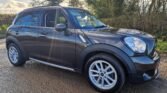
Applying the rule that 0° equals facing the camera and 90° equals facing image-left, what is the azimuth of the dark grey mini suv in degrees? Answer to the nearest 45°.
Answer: approximately 315°
